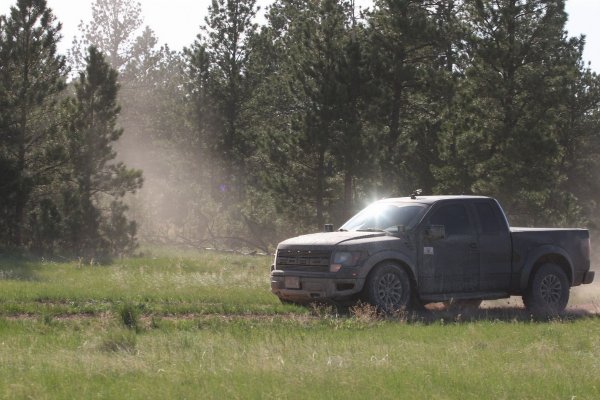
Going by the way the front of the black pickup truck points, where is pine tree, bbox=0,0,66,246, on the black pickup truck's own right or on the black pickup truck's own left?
on the black pickup truck's own right

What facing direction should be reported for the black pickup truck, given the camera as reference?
facing the viewer and to the left of the viewer

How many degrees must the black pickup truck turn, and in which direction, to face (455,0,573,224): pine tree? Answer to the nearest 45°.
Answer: approximately 135° to its right

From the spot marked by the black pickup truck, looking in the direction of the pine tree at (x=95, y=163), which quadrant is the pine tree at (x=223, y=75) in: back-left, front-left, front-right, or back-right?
front-right

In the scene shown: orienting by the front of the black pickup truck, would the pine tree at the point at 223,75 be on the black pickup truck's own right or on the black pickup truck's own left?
on the black pickup truck's own right

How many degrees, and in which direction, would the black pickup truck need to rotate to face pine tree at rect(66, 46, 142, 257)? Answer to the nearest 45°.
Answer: approximately 90° to its right
